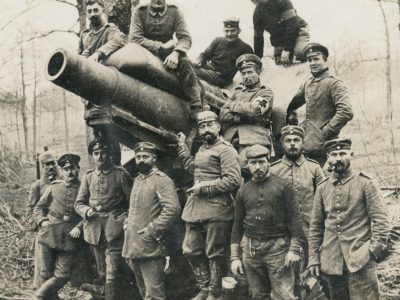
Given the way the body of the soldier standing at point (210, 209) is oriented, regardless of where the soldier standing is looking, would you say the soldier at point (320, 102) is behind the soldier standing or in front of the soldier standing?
behind

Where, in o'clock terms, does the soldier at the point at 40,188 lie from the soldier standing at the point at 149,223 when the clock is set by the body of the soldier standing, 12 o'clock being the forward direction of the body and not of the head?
The soldier is roughly at 3 o'clock from the soldier standing.

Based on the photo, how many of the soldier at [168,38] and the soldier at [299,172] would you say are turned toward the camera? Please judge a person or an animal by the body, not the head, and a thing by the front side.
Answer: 2

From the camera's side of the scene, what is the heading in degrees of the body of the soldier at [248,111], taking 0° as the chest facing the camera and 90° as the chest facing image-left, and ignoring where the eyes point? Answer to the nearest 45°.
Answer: approximately 45°

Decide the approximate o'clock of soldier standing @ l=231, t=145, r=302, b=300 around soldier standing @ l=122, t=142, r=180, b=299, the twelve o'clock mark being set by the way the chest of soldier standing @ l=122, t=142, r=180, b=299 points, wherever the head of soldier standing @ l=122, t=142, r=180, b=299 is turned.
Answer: soldier standing @ l=231, t=145, r=302, b=300 is roughly at 9 o'clock from soldier standing @ l=122, t=142, r=180, b=299.

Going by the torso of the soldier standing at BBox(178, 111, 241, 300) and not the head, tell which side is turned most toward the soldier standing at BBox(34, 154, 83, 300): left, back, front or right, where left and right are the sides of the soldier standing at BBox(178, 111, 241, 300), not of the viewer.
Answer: right

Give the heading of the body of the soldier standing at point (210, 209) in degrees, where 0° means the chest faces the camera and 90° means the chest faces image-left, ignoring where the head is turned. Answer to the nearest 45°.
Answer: approximately 45°
